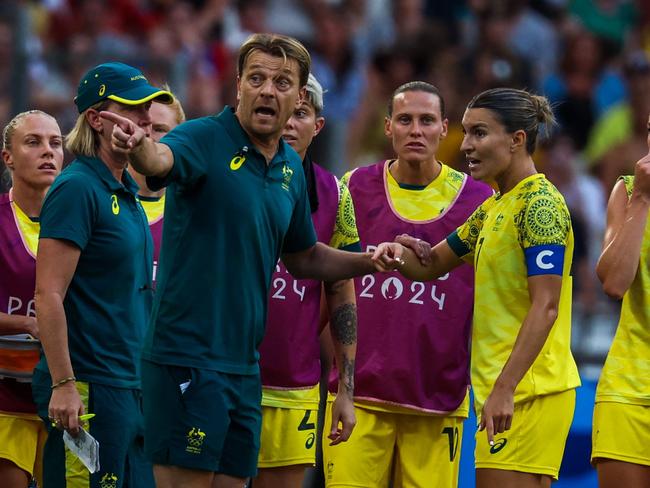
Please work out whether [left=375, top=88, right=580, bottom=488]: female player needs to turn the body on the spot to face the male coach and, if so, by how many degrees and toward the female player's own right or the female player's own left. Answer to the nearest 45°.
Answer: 0° — they already face them

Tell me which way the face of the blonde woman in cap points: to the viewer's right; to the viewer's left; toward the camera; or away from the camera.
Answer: to the viewer's right

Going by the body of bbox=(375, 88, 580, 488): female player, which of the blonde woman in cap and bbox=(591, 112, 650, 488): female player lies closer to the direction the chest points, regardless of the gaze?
the blonde woman in cap

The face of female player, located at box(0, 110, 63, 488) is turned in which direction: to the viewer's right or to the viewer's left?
to the viewer's right

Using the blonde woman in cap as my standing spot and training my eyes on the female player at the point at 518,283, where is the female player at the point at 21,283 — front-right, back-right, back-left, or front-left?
back-left
